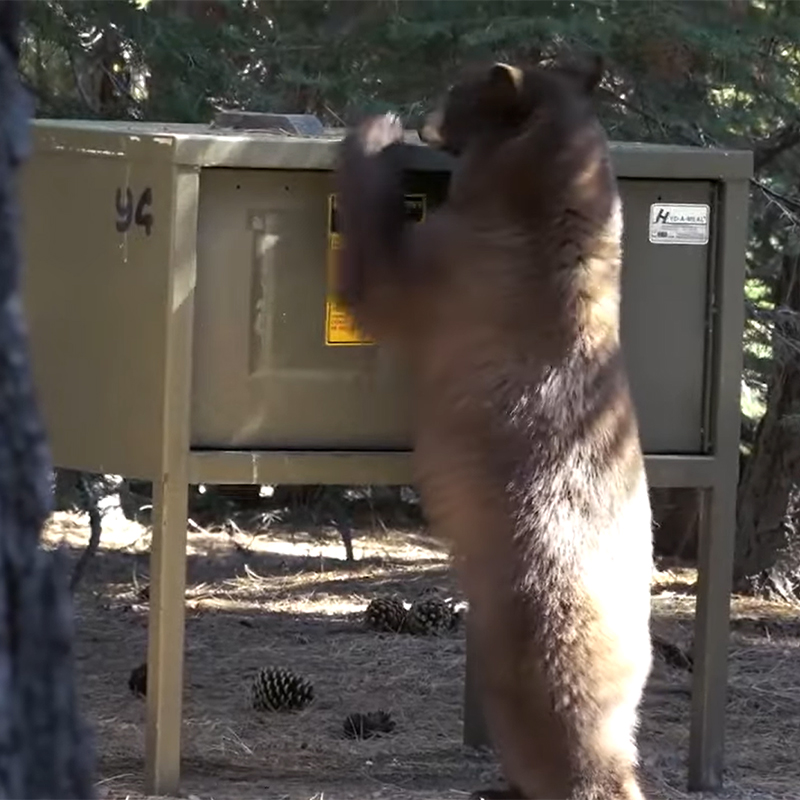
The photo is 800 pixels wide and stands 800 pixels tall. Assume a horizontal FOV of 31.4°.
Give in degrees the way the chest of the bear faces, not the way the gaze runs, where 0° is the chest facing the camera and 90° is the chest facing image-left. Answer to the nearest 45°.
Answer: approximately 135°

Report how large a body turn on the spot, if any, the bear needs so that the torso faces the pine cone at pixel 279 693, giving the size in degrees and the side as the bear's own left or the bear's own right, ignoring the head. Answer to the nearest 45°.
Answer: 0° — it already faces it

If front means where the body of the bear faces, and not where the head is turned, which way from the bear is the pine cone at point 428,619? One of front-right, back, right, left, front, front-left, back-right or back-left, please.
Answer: front-right

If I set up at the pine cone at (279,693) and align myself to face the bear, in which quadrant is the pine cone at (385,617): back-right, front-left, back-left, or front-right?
back-left

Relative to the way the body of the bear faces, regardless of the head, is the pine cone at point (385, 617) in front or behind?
in front

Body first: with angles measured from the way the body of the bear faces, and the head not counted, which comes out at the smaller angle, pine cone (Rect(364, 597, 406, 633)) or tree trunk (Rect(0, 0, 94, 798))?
the pine cone
